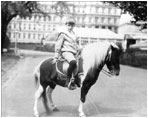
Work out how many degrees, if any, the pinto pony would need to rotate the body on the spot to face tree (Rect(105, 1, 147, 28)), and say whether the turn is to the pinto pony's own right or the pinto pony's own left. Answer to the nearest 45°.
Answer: approximately 90° to the pinto pony's own left

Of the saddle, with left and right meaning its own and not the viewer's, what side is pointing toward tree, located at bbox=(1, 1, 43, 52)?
left

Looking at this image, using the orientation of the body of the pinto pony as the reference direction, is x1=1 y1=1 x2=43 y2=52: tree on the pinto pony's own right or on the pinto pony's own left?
on the pinto pony's own left

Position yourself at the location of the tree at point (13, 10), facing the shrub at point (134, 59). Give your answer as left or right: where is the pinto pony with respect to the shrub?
right

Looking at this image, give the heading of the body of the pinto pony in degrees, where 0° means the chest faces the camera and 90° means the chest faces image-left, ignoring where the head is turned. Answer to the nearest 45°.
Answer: approximately 270°

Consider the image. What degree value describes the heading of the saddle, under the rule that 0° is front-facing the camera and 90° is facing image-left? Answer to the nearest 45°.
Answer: approximately 270°

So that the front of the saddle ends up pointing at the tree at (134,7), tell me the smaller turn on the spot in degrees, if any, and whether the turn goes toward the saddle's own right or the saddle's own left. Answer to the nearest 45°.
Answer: approximately 90° to the saddle's own left
